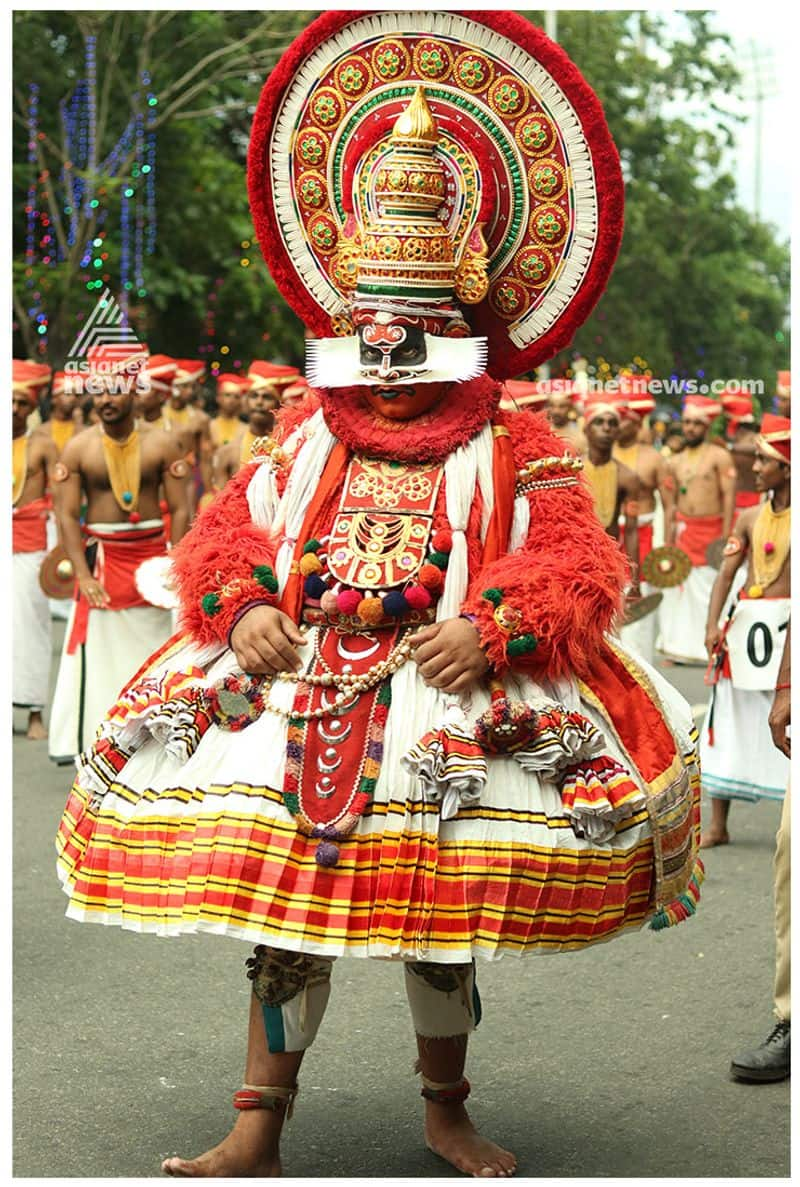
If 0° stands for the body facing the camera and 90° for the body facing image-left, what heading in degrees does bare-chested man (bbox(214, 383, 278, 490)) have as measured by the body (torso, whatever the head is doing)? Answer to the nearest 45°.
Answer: approximately 0°

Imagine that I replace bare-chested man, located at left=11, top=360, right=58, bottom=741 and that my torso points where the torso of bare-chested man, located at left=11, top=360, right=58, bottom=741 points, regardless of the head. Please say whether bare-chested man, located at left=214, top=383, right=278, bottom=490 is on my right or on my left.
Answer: on my left

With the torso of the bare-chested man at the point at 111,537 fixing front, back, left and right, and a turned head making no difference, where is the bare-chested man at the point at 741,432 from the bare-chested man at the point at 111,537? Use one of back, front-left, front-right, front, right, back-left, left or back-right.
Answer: back-left

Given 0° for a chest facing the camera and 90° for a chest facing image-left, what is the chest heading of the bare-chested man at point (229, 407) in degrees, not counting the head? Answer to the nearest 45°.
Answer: approximately 0°

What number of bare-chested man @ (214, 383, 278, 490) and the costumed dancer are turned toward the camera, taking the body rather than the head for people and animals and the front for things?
2

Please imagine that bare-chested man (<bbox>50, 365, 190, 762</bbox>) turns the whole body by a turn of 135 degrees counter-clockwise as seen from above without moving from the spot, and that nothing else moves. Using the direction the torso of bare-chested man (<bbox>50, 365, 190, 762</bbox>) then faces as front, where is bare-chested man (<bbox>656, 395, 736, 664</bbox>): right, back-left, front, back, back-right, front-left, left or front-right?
front
